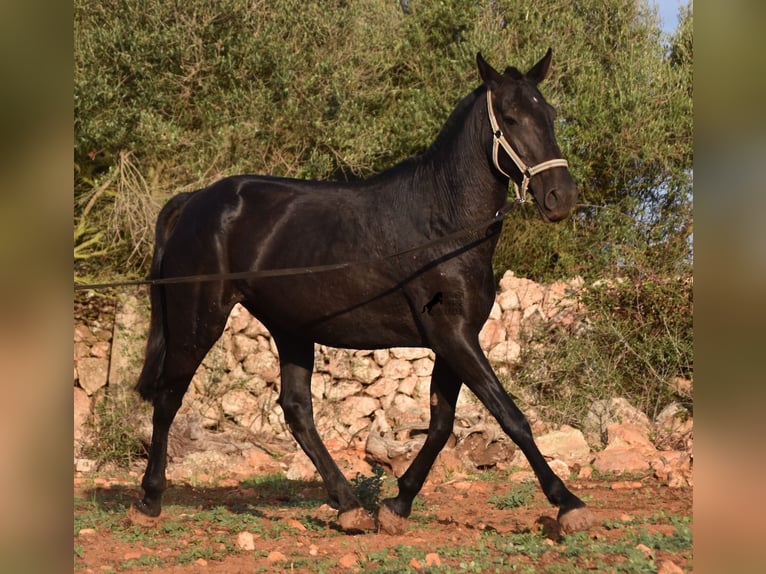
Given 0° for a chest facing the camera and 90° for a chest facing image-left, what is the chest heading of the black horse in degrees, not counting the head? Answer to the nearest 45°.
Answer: approximately 270°

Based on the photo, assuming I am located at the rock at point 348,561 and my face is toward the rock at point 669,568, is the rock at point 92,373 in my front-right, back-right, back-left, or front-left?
back-left
